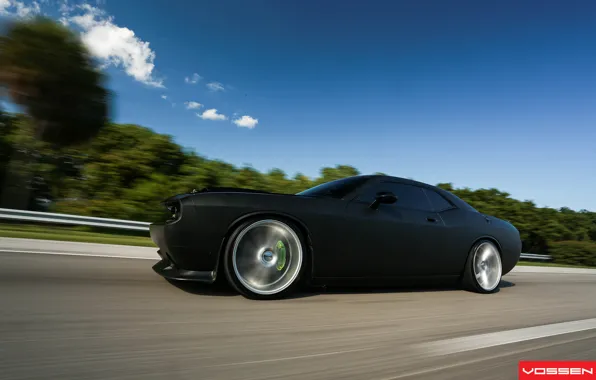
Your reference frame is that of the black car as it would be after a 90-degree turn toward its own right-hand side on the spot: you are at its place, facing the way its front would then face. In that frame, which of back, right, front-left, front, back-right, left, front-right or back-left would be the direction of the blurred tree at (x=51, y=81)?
front

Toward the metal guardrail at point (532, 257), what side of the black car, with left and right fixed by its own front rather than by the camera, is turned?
back

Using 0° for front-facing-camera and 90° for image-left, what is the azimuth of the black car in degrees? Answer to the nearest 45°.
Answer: approximately 45°
